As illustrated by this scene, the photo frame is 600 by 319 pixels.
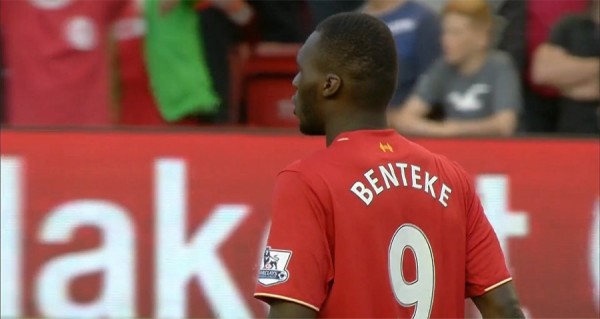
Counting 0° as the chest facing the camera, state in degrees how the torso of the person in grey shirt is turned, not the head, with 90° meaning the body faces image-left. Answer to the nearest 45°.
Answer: approximately 45°

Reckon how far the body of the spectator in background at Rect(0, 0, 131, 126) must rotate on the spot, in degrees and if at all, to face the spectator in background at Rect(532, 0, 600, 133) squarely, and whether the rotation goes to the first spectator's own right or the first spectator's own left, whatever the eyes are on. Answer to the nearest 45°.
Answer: approximately 90° to the first spectator's own left

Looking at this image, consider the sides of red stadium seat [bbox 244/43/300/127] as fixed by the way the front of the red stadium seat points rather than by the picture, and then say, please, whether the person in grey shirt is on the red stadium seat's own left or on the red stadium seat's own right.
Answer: on the red stadium seat's own left

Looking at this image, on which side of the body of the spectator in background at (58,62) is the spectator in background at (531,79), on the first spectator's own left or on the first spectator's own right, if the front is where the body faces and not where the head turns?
on the first spectator's own left

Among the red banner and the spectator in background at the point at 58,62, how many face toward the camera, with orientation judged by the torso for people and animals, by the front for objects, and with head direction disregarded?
2
